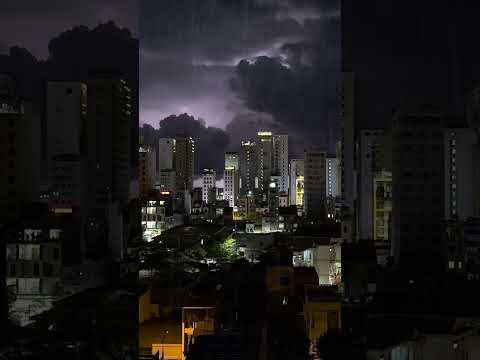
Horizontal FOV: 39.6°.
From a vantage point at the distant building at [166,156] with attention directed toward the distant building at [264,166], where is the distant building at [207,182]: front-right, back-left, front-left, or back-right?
front-right
